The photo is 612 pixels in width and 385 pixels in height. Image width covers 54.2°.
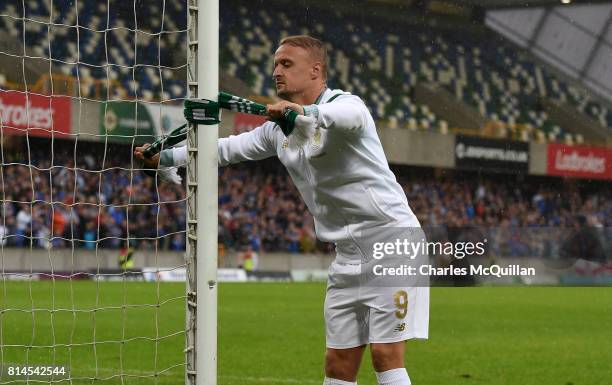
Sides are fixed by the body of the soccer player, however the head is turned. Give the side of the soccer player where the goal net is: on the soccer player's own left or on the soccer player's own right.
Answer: on the soccer player's own right

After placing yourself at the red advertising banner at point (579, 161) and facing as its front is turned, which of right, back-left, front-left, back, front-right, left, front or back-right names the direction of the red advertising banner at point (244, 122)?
front-right

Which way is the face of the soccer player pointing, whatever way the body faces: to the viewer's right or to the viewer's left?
to the viewer's left

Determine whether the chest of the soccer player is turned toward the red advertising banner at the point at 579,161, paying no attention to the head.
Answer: no

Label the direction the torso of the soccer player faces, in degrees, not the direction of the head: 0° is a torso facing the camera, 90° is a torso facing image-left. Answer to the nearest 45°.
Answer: approximately 45°

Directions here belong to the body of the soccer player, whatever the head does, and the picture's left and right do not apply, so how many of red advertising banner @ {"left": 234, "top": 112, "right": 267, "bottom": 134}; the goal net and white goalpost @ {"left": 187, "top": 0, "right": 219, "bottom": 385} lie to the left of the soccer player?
0

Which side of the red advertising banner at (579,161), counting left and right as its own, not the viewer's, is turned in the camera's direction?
front

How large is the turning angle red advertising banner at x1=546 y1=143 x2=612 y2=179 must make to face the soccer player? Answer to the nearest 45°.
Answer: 0° — it already faces them

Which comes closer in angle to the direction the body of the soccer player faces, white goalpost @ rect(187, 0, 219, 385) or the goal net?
the white goalpost

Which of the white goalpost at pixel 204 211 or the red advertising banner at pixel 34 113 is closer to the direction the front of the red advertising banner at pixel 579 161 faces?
the white goalpost

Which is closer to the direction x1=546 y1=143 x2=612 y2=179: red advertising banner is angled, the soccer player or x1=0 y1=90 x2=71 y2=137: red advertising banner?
the soccer player

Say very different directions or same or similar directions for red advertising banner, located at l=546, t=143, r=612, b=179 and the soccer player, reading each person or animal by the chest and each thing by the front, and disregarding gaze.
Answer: same or similar directions

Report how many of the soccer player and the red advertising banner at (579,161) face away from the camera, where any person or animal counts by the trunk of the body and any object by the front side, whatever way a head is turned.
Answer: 0
